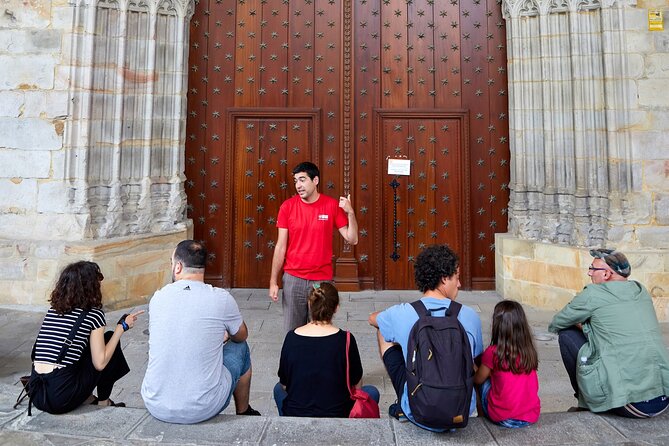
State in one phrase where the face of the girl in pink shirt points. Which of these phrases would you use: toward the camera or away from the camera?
away from the camera

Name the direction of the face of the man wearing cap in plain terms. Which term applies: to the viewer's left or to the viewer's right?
to the viewer's left

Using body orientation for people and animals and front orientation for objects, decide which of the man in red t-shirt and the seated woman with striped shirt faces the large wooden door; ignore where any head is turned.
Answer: the seated woman with striped shirt

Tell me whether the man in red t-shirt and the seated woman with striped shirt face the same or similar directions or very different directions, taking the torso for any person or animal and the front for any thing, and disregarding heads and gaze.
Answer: very different directions

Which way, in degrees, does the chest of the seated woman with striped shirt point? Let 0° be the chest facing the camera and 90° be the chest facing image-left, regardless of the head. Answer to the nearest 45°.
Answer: approximately 225°

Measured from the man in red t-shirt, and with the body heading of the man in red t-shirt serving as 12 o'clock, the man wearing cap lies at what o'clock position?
The man wearing cap is roughly at 10 o'clock from the man in red t-shirt.

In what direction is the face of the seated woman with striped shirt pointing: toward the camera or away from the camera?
away from the camera

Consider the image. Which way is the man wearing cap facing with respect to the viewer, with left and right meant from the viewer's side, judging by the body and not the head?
facing away from the viewer and to the left of the viewer

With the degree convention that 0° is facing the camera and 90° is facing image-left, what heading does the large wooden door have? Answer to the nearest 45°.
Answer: approximately 0°

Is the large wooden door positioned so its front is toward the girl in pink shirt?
yes
